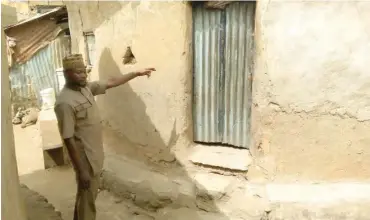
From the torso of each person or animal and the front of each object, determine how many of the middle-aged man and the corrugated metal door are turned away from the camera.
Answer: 0

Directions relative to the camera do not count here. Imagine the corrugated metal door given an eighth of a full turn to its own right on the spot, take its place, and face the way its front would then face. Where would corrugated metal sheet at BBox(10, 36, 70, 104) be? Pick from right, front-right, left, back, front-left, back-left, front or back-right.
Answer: right

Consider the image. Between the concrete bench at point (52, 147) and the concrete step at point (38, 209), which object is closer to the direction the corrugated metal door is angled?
the concrete step

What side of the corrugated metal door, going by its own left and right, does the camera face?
front

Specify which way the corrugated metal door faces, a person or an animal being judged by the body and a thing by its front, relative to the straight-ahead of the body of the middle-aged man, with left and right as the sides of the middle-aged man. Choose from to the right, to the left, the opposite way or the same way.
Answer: to the right

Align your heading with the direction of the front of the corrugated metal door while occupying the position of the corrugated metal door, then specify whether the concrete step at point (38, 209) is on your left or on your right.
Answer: on your right

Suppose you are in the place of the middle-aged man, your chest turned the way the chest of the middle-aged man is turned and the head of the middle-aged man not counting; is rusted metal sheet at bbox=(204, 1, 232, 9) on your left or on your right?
on your left

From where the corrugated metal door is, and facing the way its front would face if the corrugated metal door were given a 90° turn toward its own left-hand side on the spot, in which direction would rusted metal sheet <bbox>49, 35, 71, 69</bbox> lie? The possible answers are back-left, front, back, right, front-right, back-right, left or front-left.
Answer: back-left

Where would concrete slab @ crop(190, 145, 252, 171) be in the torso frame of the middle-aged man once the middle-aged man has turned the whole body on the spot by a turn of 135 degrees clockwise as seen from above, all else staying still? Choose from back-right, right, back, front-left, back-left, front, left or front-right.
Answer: back

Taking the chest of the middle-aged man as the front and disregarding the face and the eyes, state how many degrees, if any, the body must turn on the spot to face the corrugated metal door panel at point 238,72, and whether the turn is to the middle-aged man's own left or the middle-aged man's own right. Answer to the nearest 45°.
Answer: approximately 45° to the middle-aged man's own left

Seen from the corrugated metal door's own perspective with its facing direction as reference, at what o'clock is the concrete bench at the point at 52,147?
The concrete bench is roughly at 4 o'clock from the corrugated metal door.

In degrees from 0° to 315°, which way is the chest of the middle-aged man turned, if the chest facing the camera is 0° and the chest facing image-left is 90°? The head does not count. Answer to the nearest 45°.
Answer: approximately 315°

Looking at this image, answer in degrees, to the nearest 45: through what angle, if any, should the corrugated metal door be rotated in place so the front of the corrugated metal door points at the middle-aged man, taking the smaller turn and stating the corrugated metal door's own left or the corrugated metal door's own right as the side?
approximately 45° to the corrugated metal door's own right

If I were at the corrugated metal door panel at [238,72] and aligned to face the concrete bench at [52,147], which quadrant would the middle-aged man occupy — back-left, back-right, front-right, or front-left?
front-left

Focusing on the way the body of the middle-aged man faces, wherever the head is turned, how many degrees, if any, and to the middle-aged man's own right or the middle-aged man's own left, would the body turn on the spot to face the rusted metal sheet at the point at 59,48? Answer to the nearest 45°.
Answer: approximately 135° to the middle-aged man's own left
